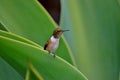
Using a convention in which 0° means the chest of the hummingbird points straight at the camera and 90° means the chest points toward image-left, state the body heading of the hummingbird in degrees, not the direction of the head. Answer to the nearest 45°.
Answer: approximately 315°
